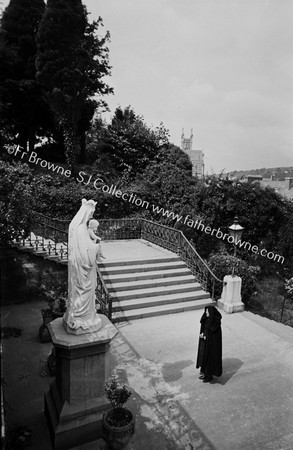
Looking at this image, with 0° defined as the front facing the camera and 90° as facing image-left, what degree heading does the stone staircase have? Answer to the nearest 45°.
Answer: approximately 315°

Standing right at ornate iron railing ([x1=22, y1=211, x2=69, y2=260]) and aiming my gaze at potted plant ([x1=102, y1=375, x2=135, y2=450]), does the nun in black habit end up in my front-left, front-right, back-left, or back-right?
front-left

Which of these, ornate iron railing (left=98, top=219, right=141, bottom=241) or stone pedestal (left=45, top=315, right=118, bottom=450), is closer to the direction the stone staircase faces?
the stone pedestal

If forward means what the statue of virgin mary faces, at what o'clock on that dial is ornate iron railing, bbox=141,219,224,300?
The ornate iron railing is roughly at 10 o'clock from the statue of virgin mary.

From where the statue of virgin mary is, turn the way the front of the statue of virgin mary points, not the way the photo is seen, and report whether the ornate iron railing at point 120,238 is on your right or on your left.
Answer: on your left

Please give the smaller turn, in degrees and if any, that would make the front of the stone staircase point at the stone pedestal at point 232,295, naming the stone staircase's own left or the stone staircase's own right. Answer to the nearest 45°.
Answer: approximately 45° to the stone staircase's own left

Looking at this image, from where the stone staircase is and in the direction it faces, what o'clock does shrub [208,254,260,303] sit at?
The shrub is roughly at 10 o'clock from the stone staircase.

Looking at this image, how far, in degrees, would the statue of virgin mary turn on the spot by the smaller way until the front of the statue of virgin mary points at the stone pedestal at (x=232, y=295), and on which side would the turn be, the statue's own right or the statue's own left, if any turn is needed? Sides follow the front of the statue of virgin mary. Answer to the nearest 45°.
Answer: approximately 45° to the statue's own left

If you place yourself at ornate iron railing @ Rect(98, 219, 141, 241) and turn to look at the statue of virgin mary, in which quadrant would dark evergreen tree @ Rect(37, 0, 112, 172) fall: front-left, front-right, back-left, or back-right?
back-right

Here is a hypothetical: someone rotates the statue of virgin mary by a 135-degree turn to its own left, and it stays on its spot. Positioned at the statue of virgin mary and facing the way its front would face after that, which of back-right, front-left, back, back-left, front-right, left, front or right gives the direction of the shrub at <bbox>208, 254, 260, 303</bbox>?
right

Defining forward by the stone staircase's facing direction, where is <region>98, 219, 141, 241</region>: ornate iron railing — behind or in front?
behind

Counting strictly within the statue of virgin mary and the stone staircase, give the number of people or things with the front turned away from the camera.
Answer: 0

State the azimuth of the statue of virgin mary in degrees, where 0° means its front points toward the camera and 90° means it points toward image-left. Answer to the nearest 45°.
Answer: approximately 270°

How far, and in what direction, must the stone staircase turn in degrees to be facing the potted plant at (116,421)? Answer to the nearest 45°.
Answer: approximately 45° to its right

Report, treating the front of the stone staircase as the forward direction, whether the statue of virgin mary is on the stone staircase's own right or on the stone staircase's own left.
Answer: on the stone staircase's own right
